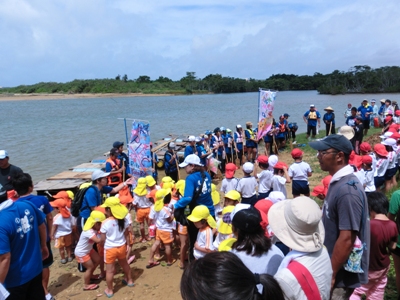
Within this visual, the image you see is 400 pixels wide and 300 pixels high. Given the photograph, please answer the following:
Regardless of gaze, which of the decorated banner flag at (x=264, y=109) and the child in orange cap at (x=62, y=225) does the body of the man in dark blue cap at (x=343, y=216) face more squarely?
the child in orange cap

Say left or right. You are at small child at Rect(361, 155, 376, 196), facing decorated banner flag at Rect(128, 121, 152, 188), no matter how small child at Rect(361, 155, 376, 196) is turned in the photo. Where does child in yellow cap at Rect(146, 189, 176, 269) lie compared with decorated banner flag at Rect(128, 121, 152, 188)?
left

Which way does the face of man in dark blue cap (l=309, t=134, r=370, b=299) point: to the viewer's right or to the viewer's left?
to the viewer's left

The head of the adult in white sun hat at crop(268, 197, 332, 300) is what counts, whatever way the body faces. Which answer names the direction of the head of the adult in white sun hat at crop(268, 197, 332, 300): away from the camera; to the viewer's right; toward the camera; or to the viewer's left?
away from the camera

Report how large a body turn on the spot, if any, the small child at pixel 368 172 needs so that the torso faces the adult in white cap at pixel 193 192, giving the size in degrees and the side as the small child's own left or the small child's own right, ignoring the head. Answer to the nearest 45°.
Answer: approximately 45° to the small child's own left

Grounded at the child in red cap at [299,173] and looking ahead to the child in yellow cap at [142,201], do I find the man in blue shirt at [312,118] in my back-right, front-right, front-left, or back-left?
back-right

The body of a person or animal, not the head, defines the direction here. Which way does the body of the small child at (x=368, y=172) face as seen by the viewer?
to the viewer's left
